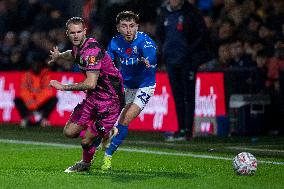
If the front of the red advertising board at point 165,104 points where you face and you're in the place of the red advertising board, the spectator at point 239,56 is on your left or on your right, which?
on your left

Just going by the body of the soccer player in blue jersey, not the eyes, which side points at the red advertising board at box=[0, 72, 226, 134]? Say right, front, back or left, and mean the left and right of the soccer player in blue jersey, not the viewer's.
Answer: back

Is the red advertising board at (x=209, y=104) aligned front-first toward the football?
yes

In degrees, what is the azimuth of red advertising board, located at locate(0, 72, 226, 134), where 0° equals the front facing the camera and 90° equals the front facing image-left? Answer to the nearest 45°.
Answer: approximately 0°
